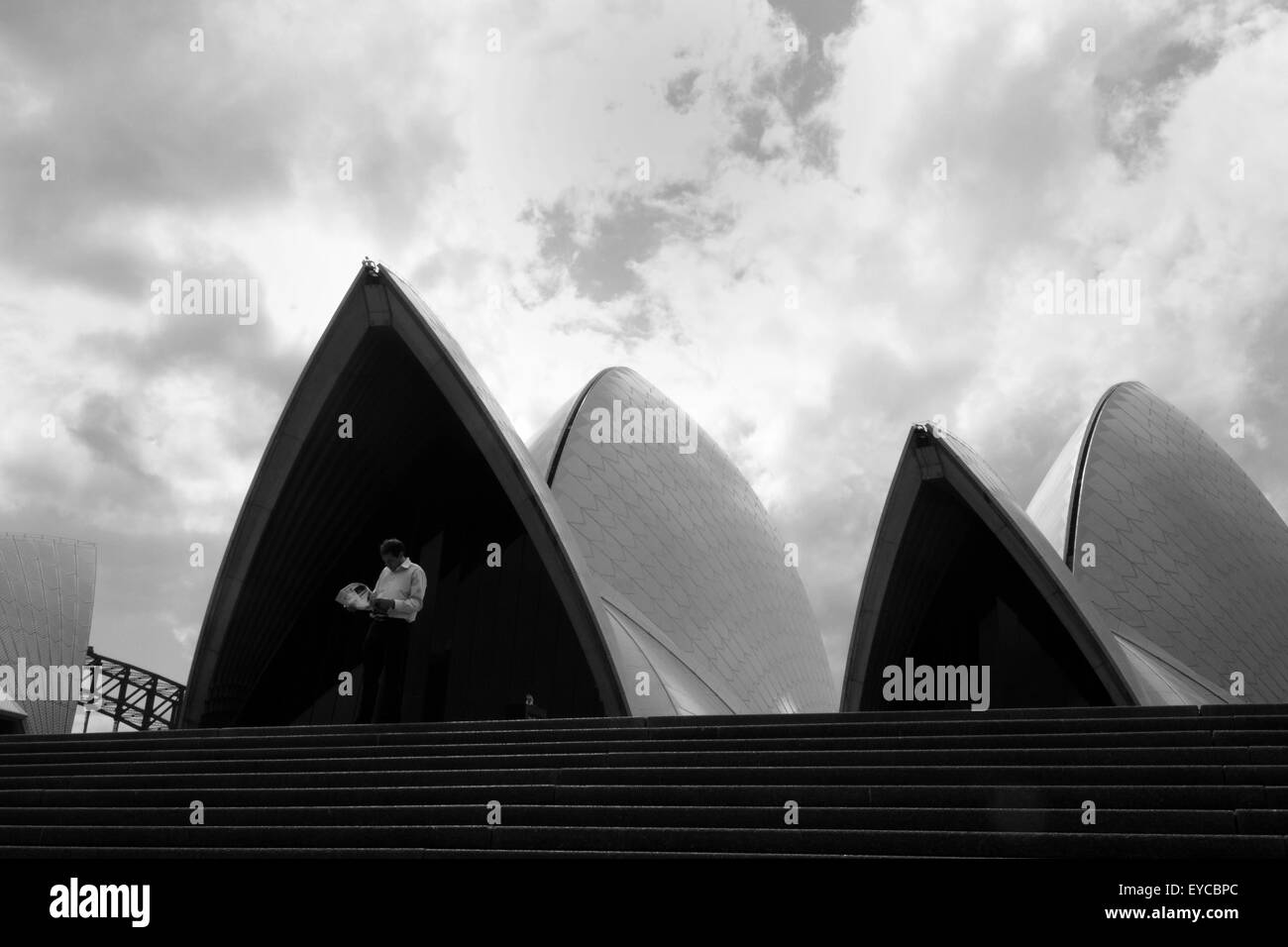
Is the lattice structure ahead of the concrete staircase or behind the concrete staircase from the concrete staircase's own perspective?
behind
